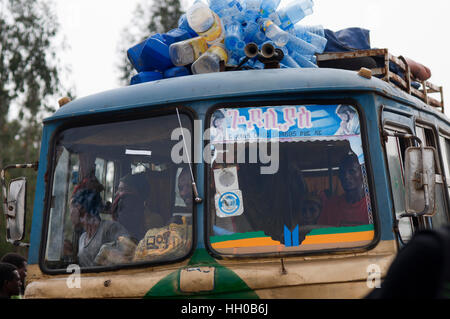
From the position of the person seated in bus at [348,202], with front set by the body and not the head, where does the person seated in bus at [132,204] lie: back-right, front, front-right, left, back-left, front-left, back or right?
right

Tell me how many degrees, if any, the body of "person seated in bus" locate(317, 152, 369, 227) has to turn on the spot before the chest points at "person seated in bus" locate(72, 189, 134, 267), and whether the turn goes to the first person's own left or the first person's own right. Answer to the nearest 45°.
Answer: approximately 90° to the first person's own right

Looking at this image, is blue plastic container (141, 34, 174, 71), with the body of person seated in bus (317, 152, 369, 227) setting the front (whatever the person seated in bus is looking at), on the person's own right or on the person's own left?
on the person's own right

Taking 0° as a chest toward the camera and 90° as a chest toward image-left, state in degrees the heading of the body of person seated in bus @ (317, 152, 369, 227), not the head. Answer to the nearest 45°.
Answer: approximately 0°

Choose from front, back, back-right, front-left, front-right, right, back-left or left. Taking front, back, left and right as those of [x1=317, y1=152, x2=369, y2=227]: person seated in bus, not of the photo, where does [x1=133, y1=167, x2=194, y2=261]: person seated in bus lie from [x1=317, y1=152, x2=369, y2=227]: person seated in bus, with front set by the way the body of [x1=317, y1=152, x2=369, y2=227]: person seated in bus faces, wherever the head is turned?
right
